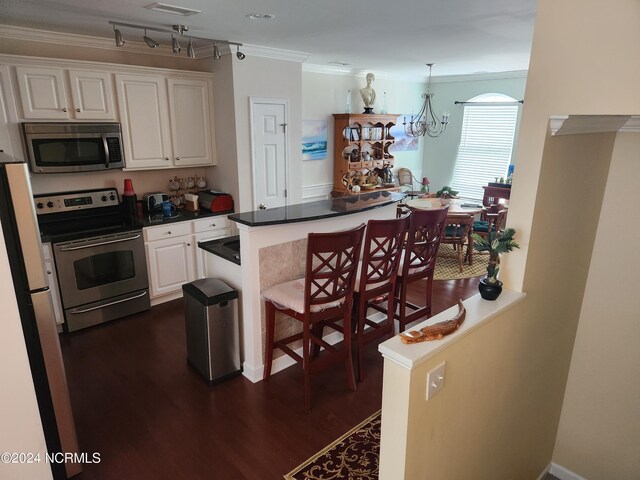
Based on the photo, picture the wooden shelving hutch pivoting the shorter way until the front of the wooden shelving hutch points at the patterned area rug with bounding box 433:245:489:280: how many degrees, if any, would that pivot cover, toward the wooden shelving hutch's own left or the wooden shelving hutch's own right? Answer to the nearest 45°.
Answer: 0° — it already faces it

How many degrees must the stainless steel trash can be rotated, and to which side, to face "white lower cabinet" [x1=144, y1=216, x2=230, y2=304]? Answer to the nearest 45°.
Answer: approximately 135° to its left

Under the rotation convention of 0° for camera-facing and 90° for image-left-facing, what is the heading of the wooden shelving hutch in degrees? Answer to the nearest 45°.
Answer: approximately 315°

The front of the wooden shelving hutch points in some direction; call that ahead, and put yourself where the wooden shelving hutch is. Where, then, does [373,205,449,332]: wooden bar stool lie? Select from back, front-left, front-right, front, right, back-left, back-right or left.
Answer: front-right

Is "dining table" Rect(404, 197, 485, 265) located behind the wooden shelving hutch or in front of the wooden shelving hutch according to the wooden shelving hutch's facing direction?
in front

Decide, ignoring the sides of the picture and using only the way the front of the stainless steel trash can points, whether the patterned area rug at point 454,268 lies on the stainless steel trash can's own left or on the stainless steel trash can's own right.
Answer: on the stainless steel trash can's own left

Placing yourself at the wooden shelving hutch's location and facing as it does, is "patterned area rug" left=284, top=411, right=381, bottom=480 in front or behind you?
in front

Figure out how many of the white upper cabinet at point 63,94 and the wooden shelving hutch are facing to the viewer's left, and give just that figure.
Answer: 0

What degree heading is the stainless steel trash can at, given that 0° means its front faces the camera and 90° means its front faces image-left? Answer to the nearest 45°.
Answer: approximately 315°

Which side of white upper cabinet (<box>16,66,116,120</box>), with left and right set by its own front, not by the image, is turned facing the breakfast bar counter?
front

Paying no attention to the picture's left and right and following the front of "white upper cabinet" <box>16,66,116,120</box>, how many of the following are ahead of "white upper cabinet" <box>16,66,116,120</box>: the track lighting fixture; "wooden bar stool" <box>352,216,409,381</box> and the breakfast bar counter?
3

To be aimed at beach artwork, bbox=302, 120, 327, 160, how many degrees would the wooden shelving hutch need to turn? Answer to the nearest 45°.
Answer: approximately 90° to its right
